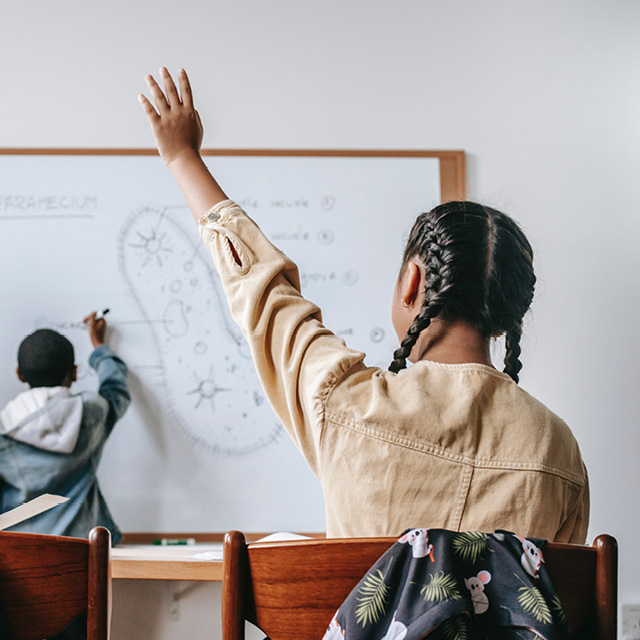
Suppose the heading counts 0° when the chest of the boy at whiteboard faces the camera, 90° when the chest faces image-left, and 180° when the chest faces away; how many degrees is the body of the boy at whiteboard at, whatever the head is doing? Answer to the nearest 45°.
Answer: approximately 180°

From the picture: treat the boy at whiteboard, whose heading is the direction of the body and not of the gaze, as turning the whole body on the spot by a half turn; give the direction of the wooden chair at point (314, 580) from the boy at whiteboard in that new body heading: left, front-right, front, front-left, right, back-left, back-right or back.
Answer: front

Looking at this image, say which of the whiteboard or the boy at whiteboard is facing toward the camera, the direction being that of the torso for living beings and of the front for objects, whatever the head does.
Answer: the whiteboard

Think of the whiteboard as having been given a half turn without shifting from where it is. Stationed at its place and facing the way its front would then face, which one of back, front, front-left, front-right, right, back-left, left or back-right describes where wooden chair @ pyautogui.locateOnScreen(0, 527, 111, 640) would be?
back

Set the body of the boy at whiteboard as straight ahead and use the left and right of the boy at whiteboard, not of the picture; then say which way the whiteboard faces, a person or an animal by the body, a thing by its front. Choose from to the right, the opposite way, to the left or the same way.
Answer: the opposite way

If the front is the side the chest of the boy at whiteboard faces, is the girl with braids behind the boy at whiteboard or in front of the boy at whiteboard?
behind

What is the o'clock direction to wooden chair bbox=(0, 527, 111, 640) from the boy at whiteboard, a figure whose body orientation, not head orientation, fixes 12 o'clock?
The wooden chair is roughly at 6 o'clock from the boy at whiteboard.

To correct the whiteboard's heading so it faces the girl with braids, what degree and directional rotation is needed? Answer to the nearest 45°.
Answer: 0° — it already faces them

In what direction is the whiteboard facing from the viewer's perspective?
toward the camera

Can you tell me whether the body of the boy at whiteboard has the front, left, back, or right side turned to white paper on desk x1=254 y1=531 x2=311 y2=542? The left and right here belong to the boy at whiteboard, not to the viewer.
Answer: back

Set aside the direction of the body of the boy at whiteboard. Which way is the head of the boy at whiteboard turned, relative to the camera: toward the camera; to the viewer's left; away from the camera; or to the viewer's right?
away from the camera
